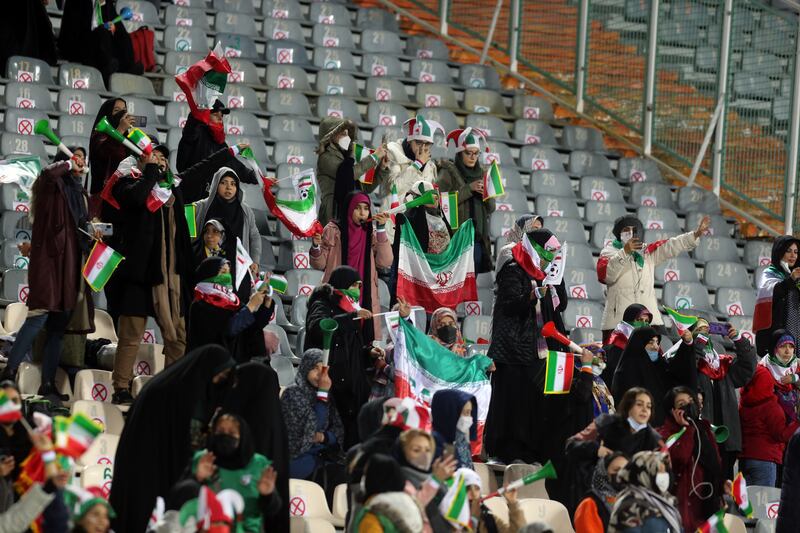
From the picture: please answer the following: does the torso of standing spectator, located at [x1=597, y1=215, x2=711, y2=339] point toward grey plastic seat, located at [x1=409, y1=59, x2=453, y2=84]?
no

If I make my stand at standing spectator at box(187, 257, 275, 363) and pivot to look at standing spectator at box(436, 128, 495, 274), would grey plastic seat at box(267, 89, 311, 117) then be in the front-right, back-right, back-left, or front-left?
front-left

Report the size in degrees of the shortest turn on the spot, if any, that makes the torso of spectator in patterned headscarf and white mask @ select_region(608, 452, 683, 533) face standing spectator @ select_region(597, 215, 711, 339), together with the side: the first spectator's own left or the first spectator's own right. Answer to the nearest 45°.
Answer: approximately 135° to the first spectator's own left

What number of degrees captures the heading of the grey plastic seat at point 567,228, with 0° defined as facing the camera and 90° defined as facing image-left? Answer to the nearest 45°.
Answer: approximately 315°

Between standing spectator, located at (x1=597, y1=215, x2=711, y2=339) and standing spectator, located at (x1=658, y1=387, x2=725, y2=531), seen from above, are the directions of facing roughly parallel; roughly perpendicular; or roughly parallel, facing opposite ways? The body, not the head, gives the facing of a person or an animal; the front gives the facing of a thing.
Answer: roughly parallel

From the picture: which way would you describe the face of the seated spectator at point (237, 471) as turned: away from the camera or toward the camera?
toward the camera

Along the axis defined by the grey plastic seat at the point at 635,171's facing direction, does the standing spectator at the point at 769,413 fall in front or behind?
in front

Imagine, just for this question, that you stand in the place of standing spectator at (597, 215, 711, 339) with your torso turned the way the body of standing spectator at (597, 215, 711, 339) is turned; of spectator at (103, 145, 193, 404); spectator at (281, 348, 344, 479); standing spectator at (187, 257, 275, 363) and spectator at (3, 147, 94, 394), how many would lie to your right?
4

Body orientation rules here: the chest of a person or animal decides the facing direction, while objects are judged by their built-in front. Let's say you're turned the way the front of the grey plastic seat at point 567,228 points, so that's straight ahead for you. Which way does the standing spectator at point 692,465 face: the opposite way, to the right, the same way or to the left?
the same way

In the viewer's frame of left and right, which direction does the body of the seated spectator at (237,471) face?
facing the viewer

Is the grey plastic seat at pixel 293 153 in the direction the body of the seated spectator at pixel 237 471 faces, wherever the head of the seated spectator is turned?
no

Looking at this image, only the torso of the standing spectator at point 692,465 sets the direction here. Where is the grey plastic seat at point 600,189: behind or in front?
behind

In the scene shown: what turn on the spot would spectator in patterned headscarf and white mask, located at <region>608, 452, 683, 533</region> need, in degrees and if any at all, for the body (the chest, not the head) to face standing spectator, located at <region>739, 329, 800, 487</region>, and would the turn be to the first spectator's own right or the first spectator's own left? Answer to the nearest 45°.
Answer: approximately 135° to the first spectator's own left

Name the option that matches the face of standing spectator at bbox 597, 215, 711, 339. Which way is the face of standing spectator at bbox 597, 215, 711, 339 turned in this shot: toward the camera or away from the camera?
toward the camera

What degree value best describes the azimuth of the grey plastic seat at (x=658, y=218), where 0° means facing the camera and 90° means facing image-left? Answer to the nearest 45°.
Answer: approximately 0°

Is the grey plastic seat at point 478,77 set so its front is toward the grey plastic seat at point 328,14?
no

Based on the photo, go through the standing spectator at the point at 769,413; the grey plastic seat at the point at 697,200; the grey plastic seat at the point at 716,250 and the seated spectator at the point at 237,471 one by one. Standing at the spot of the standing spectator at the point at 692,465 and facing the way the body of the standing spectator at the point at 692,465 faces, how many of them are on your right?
1

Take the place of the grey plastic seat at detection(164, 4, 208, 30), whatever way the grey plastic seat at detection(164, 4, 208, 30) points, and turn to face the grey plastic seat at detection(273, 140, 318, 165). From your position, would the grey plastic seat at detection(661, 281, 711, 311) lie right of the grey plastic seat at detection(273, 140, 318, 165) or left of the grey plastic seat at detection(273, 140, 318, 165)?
left

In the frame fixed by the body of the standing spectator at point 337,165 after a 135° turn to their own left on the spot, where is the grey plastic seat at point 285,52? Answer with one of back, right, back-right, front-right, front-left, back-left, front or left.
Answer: front

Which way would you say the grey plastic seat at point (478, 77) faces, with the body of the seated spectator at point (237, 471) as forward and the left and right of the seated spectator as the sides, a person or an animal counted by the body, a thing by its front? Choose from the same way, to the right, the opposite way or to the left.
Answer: the same way

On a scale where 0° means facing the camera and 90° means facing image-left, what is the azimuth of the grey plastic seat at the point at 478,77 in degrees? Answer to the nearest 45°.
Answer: approximately 0°

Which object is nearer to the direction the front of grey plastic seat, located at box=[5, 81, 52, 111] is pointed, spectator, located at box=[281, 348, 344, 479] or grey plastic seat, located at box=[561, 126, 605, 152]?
the spectator
